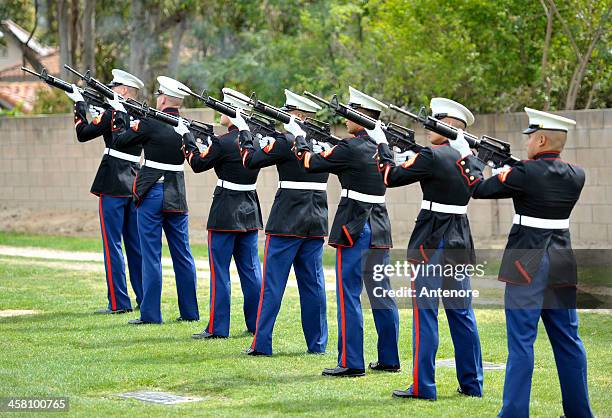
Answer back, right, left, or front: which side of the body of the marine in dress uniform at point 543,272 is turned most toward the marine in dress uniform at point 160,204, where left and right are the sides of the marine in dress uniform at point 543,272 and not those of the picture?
front

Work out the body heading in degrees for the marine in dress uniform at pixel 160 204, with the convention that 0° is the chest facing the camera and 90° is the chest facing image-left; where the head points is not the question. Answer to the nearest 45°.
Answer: approximately 135°

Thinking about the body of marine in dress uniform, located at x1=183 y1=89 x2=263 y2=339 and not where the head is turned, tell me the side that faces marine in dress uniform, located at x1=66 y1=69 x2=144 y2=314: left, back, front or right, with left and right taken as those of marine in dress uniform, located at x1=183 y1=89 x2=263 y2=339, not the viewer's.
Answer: front

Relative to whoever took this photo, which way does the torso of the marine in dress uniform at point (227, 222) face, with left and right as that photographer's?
facing away from the viewer and to the left of the viewer

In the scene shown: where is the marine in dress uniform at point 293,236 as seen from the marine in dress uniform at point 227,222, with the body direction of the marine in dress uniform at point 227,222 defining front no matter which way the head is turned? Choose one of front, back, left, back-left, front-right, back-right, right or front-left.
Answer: back

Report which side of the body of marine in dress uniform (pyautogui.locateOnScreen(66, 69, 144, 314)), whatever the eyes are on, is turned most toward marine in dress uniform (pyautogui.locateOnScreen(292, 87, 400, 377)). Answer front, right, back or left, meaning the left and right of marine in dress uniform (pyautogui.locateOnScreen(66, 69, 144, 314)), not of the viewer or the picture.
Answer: back

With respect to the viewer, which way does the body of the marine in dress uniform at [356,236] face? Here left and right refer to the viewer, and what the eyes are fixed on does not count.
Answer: facing away from the viewer and to the left of the viewer

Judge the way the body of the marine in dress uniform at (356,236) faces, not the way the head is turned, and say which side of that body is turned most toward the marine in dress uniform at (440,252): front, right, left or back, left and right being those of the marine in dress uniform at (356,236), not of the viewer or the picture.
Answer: back

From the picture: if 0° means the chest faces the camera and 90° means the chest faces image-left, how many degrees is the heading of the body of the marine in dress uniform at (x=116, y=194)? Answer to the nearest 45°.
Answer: approximately 135°

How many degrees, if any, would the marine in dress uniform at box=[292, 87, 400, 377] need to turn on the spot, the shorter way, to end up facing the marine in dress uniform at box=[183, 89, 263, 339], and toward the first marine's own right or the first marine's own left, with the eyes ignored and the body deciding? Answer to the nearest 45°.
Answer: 0° — they already face them

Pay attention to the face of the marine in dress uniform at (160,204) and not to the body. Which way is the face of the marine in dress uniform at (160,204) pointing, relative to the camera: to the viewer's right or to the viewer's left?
to the viewer's left

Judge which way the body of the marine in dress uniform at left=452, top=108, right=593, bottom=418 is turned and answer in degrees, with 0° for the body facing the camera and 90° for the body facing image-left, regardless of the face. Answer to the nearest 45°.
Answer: approximately 135°

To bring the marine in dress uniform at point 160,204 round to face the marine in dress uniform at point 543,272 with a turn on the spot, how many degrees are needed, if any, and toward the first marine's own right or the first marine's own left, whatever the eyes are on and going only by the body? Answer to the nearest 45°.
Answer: approximately 180°
